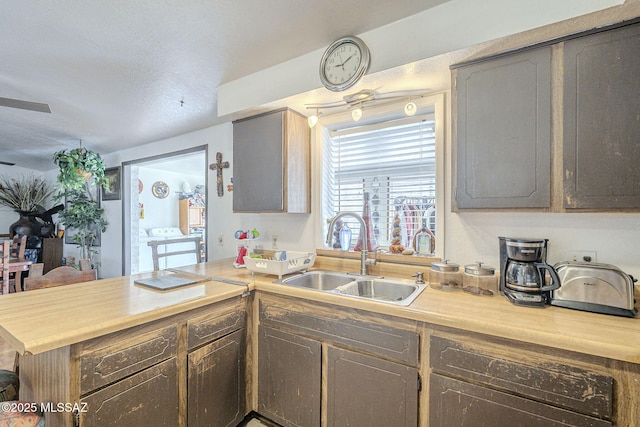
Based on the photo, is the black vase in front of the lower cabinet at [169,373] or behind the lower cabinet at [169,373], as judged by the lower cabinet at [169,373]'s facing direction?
behind

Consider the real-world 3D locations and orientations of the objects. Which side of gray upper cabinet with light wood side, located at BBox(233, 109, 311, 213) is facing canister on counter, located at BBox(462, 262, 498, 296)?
left

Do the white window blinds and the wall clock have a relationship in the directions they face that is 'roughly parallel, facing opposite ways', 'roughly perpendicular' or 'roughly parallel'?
roughly parallel

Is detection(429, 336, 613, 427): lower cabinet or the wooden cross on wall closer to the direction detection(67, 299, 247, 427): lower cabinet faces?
the lower cabinet

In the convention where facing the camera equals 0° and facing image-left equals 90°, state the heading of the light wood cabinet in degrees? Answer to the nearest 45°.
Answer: approximately 315°

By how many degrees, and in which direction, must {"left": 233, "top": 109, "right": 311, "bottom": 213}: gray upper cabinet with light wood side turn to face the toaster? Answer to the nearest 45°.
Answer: approximately 90° to its left

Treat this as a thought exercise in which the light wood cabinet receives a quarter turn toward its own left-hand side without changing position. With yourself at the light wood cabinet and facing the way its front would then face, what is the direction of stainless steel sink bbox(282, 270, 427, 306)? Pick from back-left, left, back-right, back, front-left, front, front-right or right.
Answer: back-right

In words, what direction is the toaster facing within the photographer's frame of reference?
facing the viewer

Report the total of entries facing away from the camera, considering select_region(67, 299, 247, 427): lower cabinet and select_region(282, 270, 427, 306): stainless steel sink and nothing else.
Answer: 0

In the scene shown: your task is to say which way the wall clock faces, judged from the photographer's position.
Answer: facing the viewer and to the left of the viewer

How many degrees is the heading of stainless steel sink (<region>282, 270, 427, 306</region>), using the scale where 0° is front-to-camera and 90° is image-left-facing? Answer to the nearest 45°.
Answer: approximately 45°
